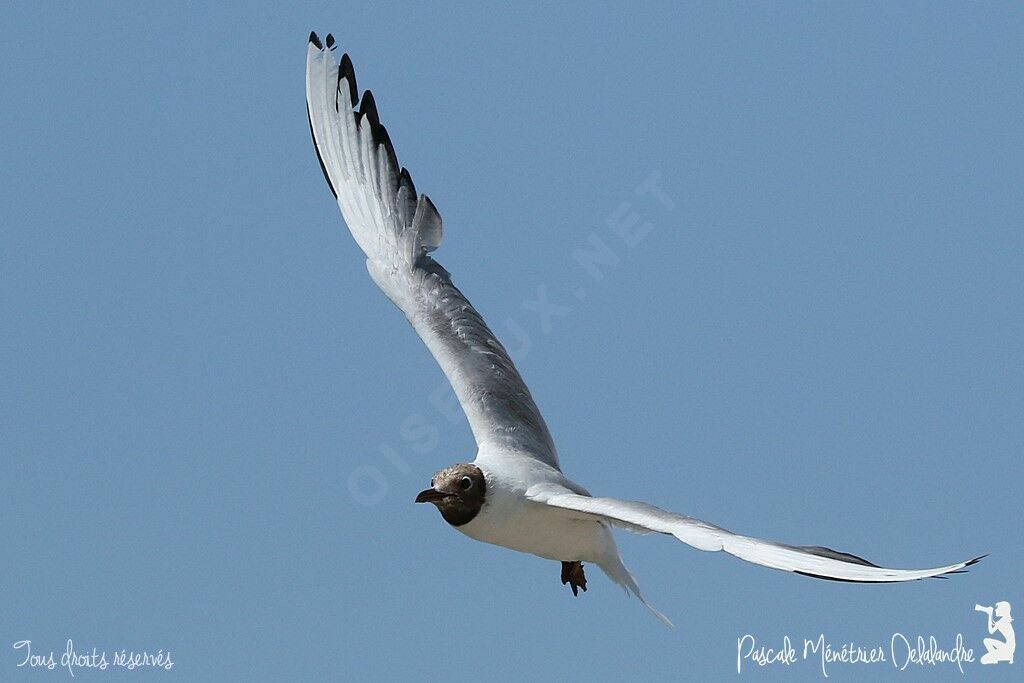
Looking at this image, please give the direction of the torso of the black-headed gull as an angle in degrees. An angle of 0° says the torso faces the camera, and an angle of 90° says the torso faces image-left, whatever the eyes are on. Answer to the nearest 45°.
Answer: approximately 45°
